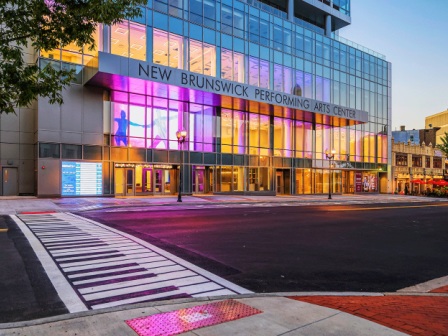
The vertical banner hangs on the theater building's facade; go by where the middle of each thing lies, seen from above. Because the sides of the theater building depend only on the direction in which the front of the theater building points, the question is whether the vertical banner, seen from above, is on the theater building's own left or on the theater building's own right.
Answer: on the theater building's own left

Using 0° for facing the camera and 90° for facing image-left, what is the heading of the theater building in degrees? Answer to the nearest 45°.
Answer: approximately 315°
